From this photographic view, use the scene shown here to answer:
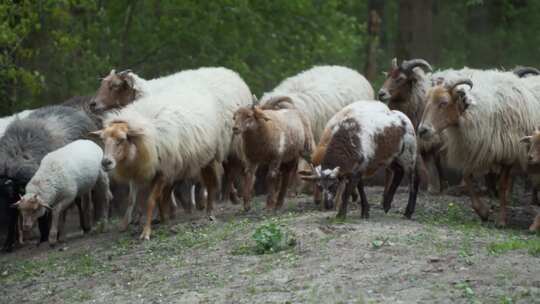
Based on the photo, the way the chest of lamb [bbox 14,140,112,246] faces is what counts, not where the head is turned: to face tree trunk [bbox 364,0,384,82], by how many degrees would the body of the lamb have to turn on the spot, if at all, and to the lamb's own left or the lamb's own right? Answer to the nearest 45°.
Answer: approximately 180°

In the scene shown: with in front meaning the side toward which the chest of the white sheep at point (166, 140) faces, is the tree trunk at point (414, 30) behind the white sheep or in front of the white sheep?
behind

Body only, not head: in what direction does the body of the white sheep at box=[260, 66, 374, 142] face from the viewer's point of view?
to the viewer's left

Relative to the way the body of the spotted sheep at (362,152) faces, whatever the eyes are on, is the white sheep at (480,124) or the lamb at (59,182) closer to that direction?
the lamb

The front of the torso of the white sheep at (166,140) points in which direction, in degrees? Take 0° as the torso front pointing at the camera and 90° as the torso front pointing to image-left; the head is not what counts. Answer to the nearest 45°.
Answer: approximately 45°

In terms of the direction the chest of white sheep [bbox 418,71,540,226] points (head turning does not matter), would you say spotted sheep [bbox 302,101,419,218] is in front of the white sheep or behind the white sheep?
in front

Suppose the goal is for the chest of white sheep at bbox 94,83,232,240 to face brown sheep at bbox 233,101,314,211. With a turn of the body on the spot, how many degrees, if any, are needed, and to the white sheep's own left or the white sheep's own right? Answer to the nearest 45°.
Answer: approximately 135° to the white sheep's own left
